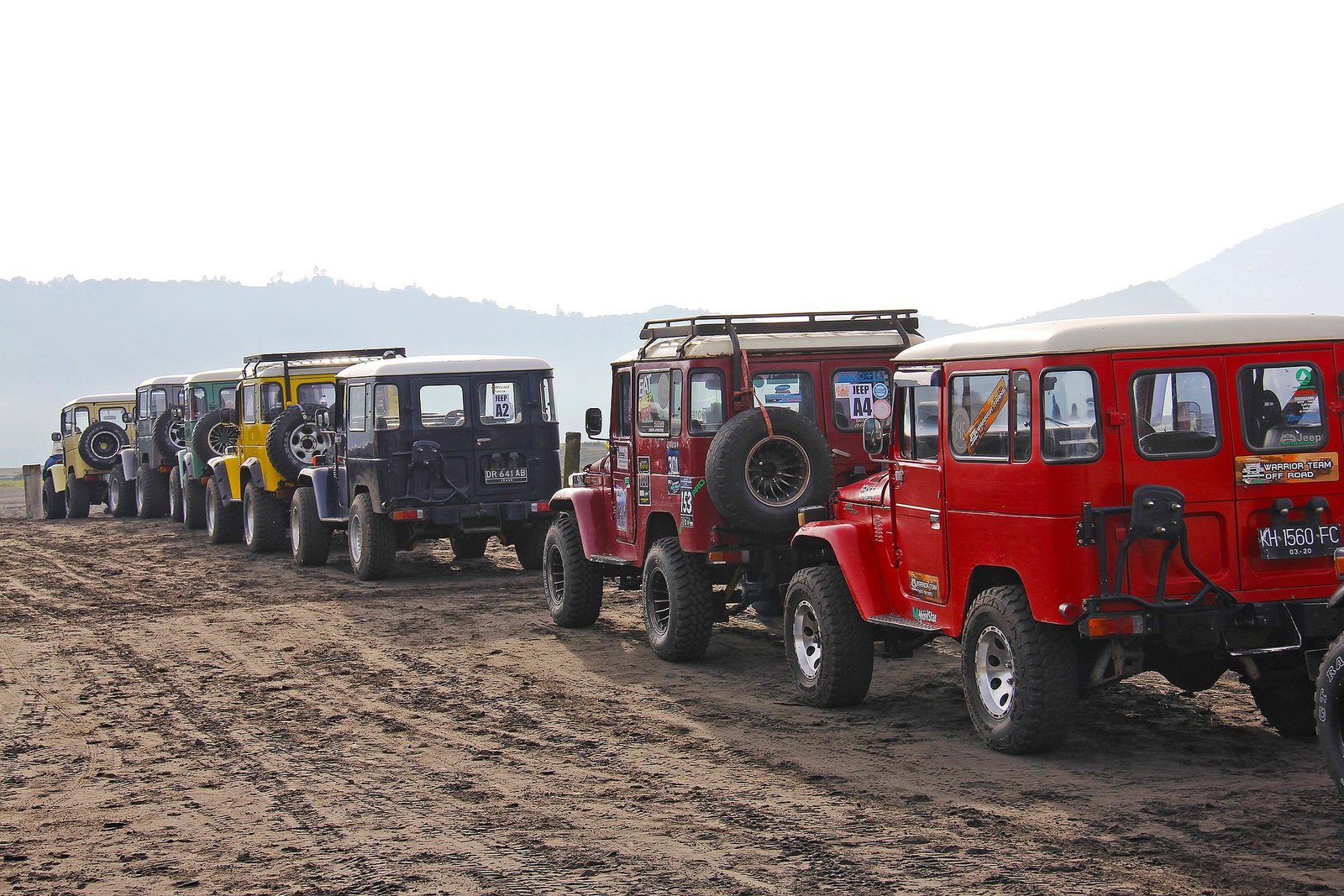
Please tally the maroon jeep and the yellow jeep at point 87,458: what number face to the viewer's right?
0

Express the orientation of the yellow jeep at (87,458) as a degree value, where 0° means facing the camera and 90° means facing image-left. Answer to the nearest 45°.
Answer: approximately 135°

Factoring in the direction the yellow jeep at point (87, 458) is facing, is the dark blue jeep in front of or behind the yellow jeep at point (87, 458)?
behind

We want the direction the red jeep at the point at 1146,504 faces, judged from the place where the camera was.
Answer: facing away from the viewer and to the left of the viewer

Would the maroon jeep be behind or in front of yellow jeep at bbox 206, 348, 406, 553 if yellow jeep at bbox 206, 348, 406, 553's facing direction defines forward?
behind

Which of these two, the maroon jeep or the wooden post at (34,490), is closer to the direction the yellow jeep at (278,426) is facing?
the wooden post

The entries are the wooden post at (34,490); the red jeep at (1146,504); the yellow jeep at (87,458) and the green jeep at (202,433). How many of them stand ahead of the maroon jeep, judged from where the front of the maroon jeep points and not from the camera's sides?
3

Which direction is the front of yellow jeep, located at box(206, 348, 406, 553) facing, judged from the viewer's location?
facing away from the viewer and to the left of the viewer

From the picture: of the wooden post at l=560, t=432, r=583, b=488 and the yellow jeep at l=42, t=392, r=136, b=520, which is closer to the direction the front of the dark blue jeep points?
the yellow jeep

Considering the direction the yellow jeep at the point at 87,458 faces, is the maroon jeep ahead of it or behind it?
behind

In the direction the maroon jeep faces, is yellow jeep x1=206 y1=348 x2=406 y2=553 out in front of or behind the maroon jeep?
in front

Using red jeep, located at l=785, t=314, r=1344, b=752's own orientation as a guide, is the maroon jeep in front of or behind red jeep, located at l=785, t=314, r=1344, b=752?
in front

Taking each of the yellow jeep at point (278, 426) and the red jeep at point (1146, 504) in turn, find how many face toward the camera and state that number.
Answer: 0

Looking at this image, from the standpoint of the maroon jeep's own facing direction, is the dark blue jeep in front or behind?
in front

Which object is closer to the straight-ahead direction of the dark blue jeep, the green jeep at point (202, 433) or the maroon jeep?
the green jeep
